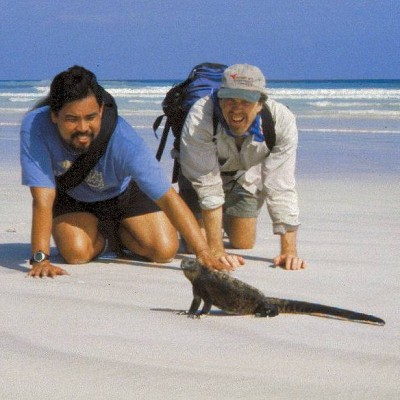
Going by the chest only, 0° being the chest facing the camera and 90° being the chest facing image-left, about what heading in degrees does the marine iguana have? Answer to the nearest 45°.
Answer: approximately 90°

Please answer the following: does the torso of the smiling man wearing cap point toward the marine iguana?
yes

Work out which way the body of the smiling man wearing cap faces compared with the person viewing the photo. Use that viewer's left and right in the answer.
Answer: facing the viewer

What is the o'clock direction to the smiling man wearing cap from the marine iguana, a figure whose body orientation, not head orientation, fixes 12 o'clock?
The smiling man wearing cap is roughly at 3 o'clock from the marine iguana.

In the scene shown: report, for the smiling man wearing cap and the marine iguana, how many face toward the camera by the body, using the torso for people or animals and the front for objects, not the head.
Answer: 1

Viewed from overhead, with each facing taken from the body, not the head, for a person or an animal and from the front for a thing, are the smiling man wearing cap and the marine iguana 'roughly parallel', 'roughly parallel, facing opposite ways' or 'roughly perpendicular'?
roughly perpendicular
